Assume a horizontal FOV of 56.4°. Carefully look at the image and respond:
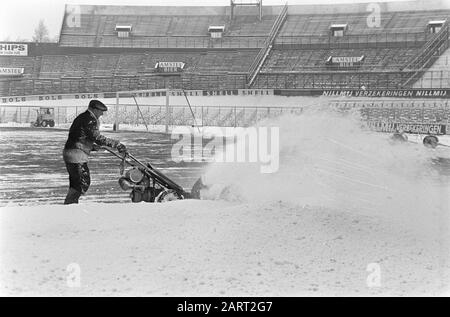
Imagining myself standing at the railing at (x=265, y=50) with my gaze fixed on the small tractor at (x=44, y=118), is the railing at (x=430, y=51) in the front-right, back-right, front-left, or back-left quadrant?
back-left

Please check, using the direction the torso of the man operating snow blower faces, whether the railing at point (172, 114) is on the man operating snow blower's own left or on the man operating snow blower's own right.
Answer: on the man operating snow blower's own left

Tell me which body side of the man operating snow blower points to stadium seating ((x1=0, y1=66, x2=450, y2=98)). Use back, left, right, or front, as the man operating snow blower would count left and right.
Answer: left

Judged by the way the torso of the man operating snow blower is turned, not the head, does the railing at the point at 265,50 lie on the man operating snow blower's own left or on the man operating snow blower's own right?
on the man operating snow blower's own left

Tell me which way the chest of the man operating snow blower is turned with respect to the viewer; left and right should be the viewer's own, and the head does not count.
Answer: facing to the right of the viewer
